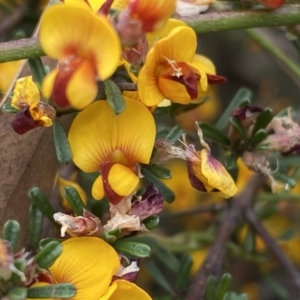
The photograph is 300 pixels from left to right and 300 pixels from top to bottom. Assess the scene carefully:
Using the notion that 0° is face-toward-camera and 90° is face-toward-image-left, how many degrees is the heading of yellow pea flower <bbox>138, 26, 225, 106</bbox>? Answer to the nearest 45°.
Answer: approximately 315°

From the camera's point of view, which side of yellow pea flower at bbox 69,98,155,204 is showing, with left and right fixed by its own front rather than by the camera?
front

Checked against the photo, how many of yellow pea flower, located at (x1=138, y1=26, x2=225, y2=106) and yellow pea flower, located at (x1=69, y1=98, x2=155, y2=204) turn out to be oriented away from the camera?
0
